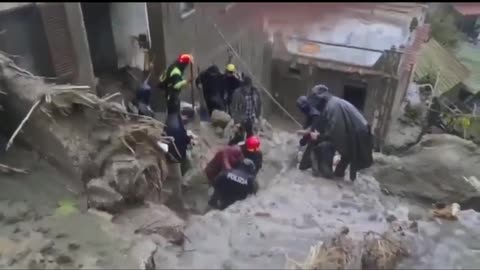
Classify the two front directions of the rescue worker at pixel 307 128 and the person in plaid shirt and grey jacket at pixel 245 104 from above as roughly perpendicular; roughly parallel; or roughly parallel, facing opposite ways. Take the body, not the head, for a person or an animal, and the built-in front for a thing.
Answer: roughly perpendicular

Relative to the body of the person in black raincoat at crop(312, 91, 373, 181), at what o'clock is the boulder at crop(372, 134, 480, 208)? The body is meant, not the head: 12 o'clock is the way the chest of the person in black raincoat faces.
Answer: The boulder is roughly at 6 o'clock from the person in black raincoat.

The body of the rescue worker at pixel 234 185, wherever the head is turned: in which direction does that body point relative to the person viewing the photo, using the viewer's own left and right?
facing away from the viewer and to the right of the viewer

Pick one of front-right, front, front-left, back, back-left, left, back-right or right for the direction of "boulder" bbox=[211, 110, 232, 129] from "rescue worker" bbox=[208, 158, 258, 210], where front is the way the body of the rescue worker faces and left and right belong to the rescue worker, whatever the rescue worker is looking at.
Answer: front-left

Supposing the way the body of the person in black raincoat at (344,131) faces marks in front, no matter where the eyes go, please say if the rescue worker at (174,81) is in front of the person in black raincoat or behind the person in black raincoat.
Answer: in front

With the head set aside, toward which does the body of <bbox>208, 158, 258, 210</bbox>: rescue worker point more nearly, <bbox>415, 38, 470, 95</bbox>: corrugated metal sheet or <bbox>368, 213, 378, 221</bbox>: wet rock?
the corrugated metal sheet

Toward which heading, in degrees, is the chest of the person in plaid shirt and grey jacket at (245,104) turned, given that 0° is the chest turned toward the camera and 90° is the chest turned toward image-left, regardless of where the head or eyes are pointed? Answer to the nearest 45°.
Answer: approximately 0°

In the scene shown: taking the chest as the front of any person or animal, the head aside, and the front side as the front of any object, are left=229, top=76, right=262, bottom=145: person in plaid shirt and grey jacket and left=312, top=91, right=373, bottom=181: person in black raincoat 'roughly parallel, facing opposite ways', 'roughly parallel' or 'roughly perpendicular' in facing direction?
roughly perpendicular

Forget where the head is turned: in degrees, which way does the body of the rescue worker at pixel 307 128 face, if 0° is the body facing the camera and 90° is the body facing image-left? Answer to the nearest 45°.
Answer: approximately 90°

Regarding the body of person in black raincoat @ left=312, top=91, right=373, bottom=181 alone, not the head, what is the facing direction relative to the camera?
to the viewer's left

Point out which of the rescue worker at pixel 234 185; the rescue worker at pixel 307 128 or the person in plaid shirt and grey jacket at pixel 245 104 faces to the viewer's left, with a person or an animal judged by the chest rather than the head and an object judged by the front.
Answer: the rescue worker at pixel 307 128
